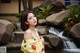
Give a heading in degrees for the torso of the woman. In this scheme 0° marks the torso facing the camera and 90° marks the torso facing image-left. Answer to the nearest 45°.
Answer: approximately 315°

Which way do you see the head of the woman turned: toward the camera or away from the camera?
toward the camera
